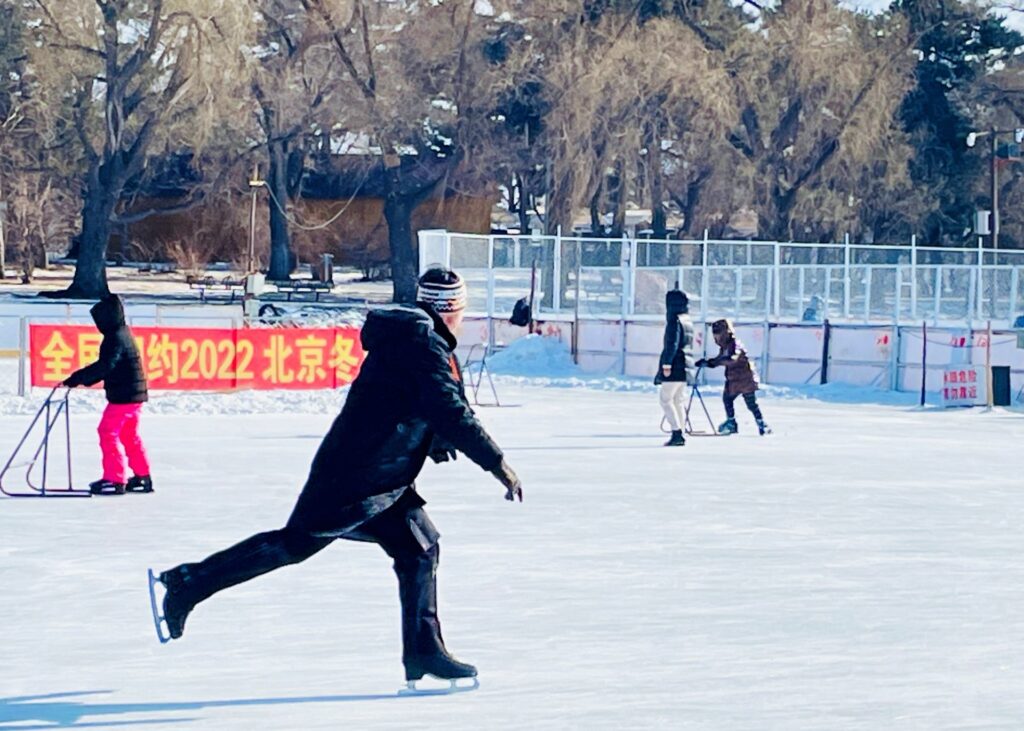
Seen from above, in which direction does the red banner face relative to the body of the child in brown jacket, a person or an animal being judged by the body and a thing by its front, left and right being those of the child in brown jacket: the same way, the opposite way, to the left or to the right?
to the left

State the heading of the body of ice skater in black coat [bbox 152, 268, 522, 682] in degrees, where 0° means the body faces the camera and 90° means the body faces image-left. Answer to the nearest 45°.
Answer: approximately 270°

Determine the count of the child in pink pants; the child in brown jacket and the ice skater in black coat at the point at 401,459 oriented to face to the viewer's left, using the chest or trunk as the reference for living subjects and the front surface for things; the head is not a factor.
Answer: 2

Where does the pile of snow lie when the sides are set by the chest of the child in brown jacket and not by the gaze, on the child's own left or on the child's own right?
on the child's own right

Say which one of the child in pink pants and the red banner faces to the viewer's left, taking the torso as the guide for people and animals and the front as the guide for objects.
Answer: the child in pink pants

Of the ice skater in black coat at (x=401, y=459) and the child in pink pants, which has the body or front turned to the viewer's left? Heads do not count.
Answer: the child in pink pants

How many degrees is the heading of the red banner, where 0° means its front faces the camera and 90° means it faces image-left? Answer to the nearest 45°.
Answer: approximately 0°

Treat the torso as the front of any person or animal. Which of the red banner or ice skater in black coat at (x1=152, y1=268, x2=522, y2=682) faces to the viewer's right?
the ice skater in black coat

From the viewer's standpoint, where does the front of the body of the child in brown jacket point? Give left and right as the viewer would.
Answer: facing to the left of the viewer

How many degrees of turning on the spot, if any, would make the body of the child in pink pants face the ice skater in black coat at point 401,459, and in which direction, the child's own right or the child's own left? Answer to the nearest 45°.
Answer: approximately 90° to the child's own left

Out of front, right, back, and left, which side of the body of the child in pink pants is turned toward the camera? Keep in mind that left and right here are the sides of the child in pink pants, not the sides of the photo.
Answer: left
